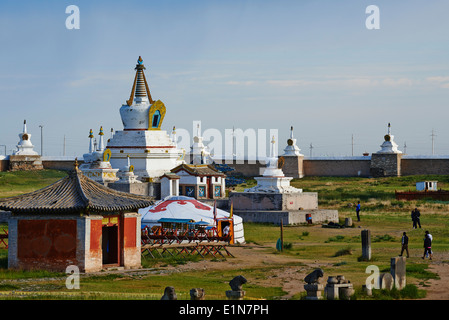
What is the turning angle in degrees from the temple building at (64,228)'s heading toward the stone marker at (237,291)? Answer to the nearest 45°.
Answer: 0° — it already faces it

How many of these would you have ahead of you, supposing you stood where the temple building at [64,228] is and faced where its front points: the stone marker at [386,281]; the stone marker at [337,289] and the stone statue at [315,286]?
3

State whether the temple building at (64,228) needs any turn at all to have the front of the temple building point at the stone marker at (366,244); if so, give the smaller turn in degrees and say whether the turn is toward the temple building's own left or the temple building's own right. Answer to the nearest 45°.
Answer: approximately 45° to the temple building's own left

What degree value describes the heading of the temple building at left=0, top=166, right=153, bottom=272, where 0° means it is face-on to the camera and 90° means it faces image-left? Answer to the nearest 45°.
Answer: approximately 315°

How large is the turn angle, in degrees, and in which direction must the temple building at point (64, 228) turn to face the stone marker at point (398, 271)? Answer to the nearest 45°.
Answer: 0° — it already faces it

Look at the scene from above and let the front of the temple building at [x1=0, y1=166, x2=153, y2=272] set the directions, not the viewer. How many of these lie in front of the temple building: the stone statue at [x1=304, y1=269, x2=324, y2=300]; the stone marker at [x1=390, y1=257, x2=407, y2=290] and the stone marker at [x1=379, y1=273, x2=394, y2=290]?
3

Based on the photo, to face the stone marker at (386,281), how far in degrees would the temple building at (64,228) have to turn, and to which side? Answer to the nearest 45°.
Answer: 0° — it already faces it

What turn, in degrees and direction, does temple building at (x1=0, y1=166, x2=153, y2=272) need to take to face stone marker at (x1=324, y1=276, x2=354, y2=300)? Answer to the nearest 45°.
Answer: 0° — it already faces it

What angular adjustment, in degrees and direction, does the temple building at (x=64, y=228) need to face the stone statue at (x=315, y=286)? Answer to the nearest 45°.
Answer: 0° — it already faces it

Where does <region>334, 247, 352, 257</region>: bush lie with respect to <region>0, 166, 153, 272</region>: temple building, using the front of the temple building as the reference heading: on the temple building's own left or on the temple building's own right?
on the temple building's own left
